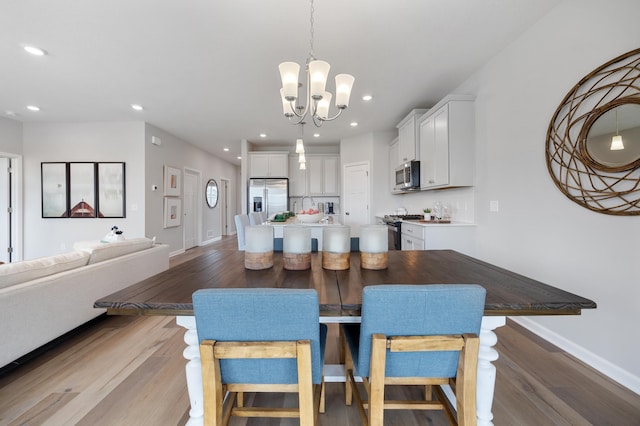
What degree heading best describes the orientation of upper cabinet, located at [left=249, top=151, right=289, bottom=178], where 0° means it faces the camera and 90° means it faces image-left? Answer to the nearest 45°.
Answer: approximately 0°

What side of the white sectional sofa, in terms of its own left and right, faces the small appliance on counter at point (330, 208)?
right

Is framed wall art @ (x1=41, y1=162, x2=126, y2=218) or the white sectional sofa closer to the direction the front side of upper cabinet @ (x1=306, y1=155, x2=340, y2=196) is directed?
the white sectional sofa

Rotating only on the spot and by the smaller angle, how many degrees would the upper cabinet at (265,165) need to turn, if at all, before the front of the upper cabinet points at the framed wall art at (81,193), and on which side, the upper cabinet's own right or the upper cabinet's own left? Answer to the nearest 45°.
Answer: approximately 90° to the upper cabinet's own right

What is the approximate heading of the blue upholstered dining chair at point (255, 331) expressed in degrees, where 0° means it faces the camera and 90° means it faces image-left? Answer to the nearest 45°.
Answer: approximately 180°

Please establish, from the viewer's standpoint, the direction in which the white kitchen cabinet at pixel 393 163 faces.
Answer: facing to the left of the viewer

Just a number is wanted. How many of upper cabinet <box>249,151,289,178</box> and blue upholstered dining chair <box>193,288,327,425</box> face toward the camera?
1

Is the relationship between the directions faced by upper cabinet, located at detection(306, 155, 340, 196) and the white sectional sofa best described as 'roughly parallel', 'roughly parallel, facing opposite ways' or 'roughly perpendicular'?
roughly perpendicular

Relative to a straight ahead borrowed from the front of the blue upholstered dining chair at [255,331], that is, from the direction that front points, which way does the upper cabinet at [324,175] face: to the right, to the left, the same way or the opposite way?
the opposite way

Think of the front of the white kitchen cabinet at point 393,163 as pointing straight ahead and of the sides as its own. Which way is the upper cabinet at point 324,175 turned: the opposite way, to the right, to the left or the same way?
to the left

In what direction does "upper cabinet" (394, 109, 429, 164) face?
to the viewer's left

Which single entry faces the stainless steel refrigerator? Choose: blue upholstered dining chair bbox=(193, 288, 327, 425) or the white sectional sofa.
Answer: the blue upholstered dining chair

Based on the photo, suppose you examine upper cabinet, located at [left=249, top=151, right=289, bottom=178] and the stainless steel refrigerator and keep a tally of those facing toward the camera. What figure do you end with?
2

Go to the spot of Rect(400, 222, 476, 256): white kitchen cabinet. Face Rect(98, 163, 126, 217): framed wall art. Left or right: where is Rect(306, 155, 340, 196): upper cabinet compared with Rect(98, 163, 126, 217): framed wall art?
right
